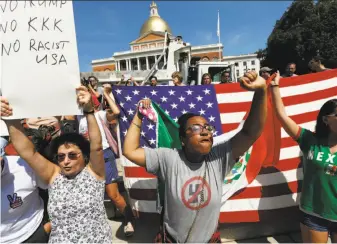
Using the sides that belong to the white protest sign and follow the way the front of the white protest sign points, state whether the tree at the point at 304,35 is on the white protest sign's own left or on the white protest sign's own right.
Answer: on the white protest sign's own left

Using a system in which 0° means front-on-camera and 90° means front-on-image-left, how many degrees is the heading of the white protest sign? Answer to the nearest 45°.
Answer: approximately 0°

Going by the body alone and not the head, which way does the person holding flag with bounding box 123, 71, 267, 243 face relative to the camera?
toward the camera

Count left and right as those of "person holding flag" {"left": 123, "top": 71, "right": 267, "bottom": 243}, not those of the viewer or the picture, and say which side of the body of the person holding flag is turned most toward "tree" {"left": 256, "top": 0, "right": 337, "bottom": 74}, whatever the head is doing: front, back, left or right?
back

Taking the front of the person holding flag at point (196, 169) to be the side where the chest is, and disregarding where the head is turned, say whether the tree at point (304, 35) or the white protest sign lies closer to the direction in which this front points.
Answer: the white protest sign

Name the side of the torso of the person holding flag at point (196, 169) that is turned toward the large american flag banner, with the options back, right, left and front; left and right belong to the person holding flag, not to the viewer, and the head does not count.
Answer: back

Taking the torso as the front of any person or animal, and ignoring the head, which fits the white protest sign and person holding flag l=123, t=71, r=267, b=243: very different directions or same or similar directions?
same or similar directions

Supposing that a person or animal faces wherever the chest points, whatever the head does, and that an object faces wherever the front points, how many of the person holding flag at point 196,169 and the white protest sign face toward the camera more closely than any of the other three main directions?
2

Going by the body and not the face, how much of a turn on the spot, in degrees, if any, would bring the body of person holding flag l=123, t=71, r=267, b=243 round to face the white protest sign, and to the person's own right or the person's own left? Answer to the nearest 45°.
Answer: approximately 90° to the person's own right

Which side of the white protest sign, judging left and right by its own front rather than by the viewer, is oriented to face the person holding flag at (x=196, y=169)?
left
